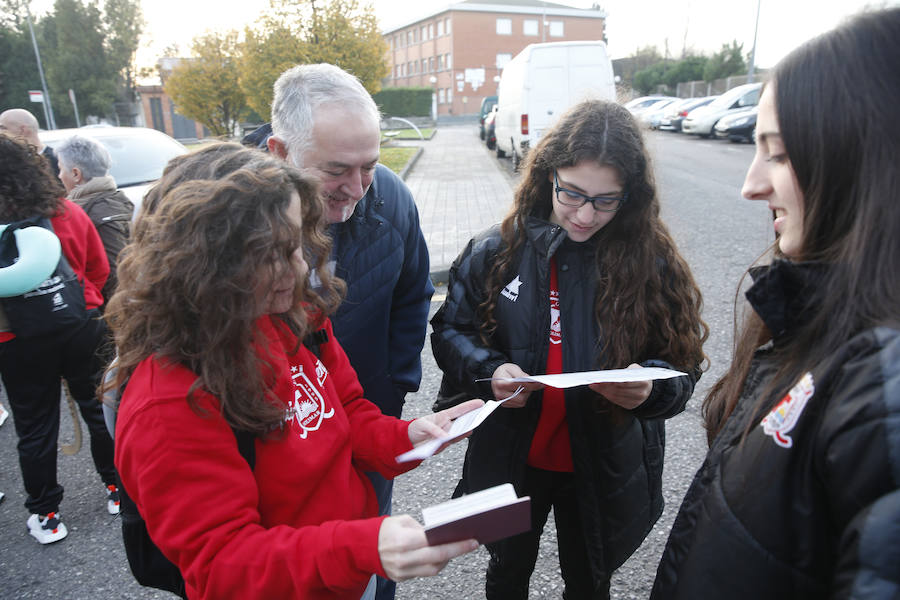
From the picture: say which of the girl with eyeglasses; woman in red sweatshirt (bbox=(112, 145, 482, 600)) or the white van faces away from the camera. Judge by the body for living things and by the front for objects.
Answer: the white van

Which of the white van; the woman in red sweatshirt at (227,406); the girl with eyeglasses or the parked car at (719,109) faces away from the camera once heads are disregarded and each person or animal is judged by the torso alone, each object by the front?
the white van

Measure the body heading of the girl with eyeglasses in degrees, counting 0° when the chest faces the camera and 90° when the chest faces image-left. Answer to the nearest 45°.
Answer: approximately 0°

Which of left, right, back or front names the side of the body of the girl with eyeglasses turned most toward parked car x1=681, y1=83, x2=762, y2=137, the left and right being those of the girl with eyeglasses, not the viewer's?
back

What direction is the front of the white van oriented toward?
away from the camera

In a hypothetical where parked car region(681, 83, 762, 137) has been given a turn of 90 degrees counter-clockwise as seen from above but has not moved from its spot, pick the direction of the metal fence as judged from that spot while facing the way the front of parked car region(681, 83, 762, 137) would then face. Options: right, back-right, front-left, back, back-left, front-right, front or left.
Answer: back-left

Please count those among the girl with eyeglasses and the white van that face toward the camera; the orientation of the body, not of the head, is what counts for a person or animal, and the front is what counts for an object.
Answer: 1

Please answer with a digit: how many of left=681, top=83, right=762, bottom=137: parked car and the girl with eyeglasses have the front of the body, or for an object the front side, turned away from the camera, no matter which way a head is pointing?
0

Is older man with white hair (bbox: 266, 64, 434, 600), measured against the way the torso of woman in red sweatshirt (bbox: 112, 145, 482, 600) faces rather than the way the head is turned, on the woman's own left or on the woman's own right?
on the woman's own left

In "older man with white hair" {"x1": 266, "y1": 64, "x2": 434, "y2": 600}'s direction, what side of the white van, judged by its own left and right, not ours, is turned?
back

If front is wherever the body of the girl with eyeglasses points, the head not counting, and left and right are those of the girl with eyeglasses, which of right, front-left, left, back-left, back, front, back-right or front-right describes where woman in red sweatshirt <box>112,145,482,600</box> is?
front-right

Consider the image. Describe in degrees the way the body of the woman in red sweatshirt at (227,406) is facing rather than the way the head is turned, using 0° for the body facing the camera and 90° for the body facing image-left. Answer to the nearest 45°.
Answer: approximately 315°

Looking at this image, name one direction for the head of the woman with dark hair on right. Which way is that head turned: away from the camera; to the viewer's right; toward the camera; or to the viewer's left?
to the viewer's left

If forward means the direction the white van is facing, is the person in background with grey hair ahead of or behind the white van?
behind

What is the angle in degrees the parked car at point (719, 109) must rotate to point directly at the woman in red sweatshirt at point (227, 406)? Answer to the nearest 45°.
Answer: approximately 45° to its left

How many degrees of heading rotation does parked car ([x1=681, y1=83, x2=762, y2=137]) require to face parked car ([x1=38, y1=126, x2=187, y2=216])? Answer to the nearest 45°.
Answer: approximately 45° to its left

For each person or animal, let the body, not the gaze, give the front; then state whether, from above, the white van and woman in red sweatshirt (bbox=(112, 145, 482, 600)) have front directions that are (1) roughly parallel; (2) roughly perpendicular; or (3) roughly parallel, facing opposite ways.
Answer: roughly perpendicular

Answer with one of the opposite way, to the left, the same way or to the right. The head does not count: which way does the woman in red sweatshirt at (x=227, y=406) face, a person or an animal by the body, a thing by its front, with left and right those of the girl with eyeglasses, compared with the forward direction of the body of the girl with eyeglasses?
to the left

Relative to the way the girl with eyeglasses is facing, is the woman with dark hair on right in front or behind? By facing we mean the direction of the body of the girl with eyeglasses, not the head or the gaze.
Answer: in front
